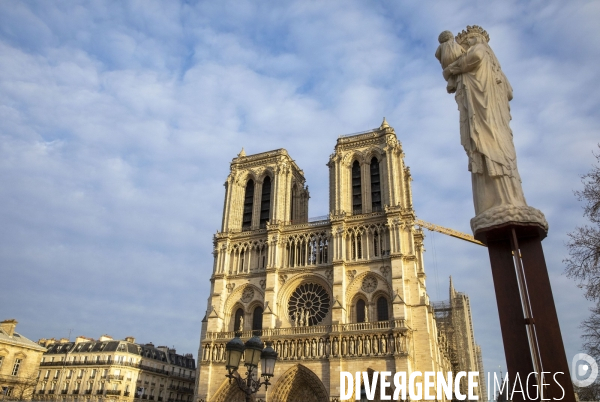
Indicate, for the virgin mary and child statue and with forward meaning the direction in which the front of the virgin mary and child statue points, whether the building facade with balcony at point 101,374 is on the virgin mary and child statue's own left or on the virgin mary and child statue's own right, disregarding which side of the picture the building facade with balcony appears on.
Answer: on the virgin mary and child statue's own right

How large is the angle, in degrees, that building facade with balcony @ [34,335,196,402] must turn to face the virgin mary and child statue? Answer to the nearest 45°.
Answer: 0° — it already faces it

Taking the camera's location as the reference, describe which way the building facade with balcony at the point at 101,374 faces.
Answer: facing the viewer

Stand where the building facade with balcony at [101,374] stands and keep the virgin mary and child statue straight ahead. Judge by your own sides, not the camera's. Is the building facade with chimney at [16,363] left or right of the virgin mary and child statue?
right

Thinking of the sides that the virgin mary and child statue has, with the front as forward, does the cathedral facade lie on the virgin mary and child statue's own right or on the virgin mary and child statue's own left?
on the virgin mary and child statue's own right

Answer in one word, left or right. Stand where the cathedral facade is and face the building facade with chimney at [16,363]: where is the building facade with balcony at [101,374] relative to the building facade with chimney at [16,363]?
right

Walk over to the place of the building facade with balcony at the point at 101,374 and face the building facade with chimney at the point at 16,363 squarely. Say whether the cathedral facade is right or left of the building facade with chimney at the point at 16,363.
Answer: left

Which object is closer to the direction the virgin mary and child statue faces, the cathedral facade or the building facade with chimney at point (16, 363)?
the building facade with chimney

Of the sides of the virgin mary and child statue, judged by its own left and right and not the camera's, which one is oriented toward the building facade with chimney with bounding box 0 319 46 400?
right

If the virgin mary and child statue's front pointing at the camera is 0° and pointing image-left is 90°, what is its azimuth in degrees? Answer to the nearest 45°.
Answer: approximately 45°

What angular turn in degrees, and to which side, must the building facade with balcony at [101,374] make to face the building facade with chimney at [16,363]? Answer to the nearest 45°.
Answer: approximately 45° to its right
